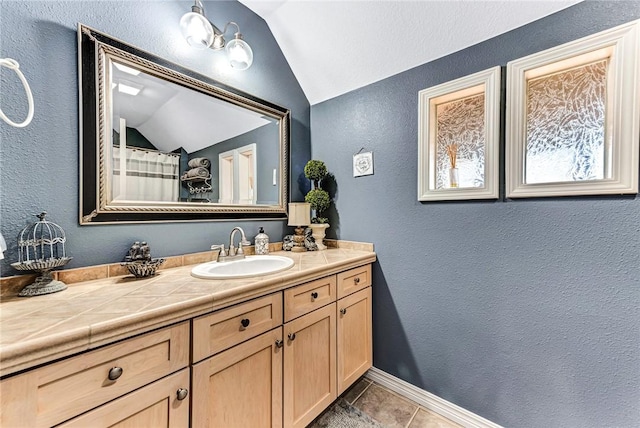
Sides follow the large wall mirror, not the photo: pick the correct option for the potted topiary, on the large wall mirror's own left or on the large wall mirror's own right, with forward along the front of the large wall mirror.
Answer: on the large wall mirror's own left

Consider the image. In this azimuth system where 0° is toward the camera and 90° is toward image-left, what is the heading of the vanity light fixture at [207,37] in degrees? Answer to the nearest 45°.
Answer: approximately 315°

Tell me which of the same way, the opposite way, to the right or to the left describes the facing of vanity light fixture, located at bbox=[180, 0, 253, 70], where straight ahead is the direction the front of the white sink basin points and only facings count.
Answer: the same way

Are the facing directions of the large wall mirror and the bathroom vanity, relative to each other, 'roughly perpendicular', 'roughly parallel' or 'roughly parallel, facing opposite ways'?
roughly parallel

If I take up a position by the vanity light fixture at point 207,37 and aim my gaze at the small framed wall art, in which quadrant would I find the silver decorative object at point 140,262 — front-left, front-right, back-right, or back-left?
back-right

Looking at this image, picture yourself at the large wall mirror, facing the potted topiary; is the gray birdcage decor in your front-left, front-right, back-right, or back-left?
back-right

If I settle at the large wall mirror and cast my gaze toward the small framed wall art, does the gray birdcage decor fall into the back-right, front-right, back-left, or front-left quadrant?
back-right

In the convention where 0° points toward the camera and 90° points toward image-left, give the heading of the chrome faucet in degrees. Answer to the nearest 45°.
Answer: approximately 315°

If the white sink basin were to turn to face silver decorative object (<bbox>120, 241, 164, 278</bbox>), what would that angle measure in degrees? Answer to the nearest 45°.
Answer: approximately 135° to its right

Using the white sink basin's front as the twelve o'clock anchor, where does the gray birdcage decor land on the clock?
The gray birdcage decor is roughly at 4 o'clock from the white sink basin.

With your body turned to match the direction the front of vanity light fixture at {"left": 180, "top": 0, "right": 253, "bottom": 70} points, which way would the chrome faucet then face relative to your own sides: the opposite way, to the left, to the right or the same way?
the same way

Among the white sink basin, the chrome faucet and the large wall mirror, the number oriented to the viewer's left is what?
0

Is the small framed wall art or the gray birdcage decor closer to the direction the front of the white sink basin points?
the small framed wall art

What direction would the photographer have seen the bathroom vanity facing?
facing the viewer and to the right of the viewer
